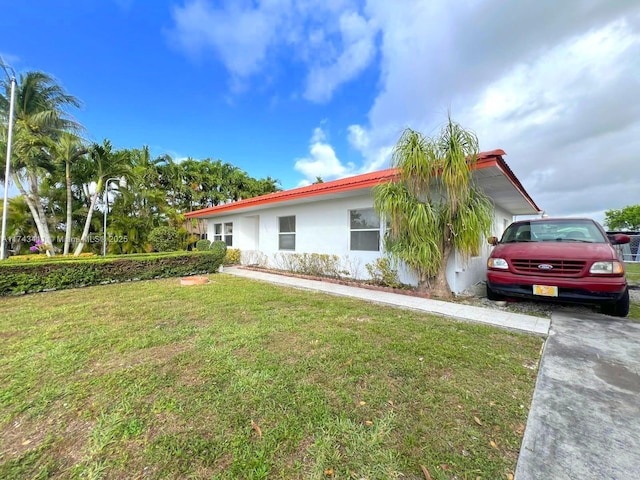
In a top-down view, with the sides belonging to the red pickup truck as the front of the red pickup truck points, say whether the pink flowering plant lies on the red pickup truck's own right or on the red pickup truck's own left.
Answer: on the red pickup truck's own right

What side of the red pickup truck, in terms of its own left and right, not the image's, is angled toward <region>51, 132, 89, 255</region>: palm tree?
right

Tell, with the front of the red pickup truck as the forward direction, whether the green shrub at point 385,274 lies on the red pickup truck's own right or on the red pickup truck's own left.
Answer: on the red pickup truck's own right

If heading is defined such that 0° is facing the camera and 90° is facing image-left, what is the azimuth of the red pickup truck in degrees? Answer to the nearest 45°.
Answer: approximately 0°

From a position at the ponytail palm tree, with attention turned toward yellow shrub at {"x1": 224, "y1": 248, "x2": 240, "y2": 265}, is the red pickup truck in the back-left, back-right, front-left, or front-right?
back-right

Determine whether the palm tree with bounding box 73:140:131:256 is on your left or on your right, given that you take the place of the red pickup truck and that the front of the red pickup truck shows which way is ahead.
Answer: on your right

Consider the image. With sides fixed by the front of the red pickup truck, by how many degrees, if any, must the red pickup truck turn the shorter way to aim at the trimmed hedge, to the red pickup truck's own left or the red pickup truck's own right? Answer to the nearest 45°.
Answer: approximately 45° to the red pickup truck's own right

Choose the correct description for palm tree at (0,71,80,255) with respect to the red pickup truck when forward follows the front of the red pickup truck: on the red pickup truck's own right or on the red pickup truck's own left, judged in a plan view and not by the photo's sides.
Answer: on the red pickup truck's own right

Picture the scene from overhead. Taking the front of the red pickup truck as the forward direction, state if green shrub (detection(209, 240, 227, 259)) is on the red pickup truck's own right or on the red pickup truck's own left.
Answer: on the red pickup truck's own right

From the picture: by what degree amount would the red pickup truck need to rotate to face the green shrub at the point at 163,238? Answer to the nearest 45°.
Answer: approximately 90° to its right

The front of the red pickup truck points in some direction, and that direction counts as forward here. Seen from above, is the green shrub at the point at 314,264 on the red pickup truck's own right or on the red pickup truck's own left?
on the red pickup truck's own right
